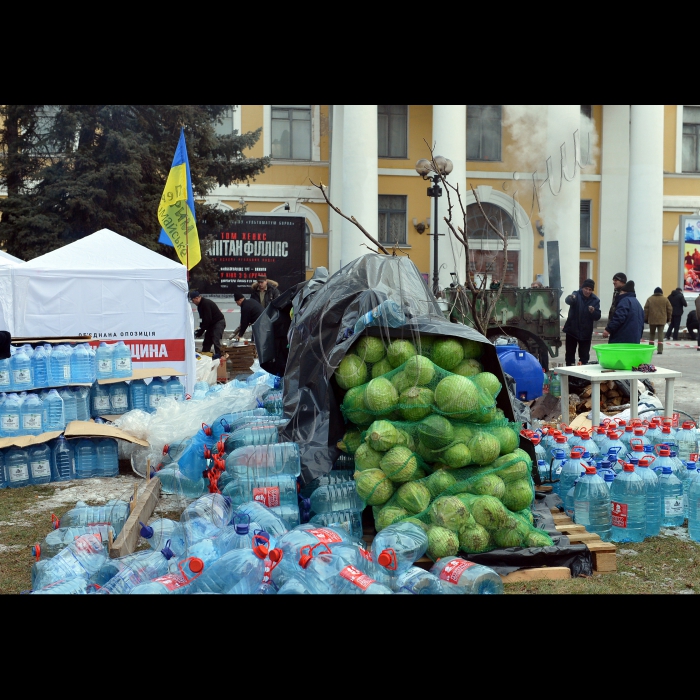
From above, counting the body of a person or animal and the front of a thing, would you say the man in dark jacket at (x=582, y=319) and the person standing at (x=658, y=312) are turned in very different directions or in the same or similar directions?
very different directions

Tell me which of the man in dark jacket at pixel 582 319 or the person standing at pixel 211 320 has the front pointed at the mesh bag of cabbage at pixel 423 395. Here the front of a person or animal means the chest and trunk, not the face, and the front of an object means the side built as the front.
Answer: the man in dark jacket

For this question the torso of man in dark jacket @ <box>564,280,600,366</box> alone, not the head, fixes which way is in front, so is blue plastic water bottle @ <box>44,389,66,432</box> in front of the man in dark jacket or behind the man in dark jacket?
in front

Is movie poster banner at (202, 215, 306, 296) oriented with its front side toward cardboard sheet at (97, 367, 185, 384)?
yes

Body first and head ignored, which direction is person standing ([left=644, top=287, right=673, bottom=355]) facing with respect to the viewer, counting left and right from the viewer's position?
facing away from the viewer

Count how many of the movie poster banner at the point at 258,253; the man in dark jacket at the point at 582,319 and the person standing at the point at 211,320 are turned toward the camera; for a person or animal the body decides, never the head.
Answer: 2

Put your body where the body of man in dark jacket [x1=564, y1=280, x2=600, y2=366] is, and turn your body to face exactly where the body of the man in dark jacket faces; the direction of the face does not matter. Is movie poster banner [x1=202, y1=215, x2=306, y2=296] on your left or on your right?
on your right

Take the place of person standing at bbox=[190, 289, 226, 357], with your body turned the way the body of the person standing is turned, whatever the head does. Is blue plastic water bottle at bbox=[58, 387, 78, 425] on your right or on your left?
on your left

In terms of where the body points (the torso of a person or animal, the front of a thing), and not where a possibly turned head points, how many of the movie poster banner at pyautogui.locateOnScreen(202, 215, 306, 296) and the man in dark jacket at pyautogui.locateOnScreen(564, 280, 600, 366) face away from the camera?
0

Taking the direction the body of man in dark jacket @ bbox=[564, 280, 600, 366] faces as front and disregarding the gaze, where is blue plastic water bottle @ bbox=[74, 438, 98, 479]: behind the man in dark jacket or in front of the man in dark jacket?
in front

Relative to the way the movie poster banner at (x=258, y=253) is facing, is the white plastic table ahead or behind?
ahead
